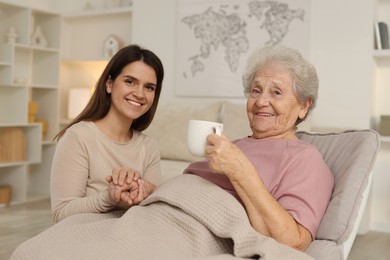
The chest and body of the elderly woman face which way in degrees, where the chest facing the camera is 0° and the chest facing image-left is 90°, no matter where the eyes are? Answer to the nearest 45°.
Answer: approximately 45°

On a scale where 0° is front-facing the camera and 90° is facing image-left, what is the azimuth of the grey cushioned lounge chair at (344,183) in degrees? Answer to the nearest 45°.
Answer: approximately 0°

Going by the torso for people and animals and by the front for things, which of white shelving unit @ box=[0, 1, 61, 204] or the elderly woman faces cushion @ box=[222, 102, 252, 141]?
the white shelving unit

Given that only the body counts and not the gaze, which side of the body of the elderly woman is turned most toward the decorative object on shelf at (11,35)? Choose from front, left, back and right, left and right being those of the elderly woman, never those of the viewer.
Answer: right

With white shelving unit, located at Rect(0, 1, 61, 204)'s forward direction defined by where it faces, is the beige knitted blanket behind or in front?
in front

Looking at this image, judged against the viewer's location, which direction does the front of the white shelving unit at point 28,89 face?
facing the viewer and to the right of the viewer

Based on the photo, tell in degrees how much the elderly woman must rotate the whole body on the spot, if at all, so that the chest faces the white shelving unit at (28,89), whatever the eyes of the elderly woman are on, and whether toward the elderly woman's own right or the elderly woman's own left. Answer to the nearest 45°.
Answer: approximately 90° to the elderly woman's own right
